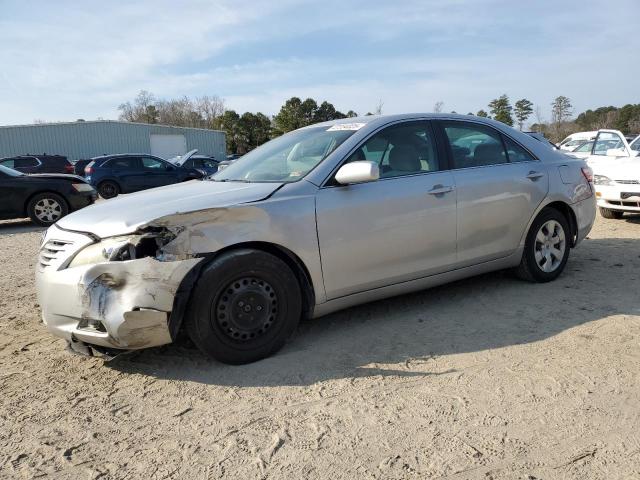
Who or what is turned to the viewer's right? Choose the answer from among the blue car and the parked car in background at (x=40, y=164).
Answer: the blue car

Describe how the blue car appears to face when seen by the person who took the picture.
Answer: facing to the right of the viewer

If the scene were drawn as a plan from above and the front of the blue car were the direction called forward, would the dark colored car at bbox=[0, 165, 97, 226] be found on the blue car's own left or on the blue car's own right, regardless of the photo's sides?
on the blue car's own right

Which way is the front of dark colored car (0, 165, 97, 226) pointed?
to the viewer's right

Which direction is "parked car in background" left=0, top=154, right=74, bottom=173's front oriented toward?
to the viewer's left

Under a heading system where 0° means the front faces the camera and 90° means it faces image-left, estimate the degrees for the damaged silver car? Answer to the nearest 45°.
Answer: approximately 45°
